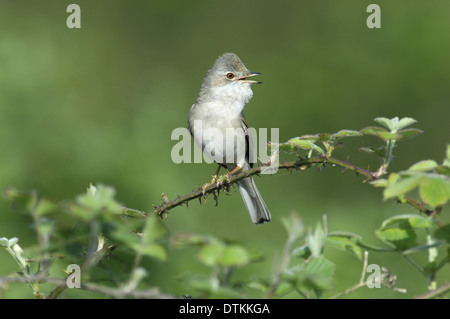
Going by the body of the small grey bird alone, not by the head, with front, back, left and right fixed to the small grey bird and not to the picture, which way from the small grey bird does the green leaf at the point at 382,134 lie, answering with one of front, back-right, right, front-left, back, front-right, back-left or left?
front-left

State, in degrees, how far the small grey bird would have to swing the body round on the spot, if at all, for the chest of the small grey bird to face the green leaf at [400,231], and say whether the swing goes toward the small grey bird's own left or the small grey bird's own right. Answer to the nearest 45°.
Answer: approximately 45° to the small grey bird's own left

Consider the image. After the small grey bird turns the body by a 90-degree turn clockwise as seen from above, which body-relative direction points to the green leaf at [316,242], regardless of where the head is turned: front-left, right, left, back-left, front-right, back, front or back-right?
back-left

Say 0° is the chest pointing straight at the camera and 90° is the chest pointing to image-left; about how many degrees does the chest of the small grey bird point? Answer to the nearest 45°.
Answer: approximately 45°

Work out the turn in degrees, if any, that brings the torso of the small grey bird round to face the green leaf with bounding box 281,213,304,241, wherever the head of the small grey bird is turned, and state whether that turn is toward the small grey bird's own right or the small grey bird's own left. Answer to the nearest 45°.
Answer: approximately 45° to the small grey bird's own left

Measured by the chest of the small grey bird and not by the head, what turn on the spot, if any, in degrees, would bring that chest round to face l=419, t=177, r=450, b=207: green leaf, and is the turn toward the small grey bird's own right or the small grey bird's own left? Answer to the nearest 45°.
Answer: approximately 45° to the small grey bird's own left

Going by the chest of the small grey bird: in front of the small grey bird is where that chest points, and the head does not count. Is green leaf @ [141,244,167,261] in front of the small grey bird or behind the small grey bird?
in front

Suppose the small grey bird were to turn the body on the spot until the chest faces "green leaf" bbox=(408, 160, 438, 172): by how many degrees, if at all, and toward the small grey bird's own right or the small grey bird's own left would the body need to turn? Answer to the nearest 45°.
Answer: approximately 45° to the small grey bird's own left

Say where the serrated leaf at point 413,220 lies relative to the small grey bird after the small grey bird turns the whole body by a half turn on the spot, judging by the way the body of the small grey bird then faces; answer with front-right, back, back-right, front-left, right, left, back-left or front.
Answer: back-right

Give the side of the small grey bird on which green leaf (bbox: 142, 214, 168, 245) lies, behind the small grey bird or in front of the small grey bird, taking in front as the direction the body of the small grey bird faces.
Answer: in front

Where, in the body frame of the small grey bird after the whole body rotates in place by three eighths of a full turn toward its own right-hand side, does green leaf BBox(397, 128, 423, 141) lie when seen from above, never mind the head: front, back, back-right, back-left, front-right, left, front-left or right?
back

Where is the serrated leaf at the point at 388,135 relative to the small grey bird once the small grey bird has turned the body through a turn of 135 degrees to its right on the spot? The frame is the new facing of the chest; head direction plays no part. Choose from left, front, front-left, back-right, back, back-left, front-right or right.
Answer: back

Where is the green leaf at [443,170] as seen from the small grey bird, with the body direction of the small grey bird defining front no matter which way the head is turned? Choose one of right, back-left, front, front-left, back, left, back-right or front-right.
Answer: front-left

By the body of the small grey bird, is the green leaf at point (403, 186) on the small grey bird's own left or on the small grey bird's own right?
on the small grey bird's own left
